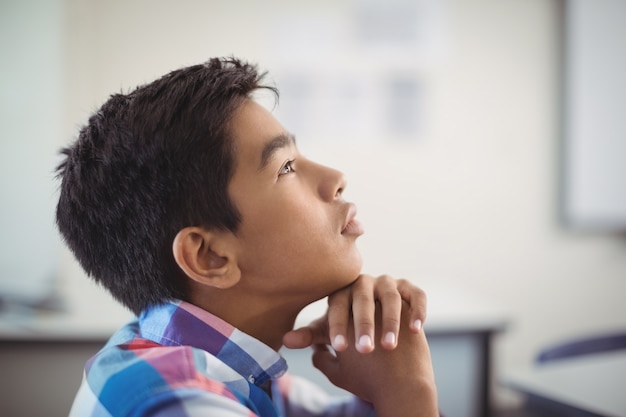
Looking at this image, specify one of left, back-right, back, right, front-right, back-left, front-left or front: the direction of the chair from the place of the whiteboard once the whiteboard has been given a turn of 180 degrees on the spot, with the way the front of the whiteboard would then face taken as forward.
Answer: back

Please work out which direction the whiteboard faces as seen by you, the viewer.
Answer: facing the viewer

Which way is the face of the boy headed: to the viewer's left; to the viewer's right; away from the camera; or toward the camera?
to the viewer's right

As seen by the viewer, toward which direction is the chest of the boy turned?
to the viewer's right

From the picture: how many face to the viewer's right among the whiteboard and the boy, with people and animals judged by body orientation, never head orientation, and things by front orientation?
1

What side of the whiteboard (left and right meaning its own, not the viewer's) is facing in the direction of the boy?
front
